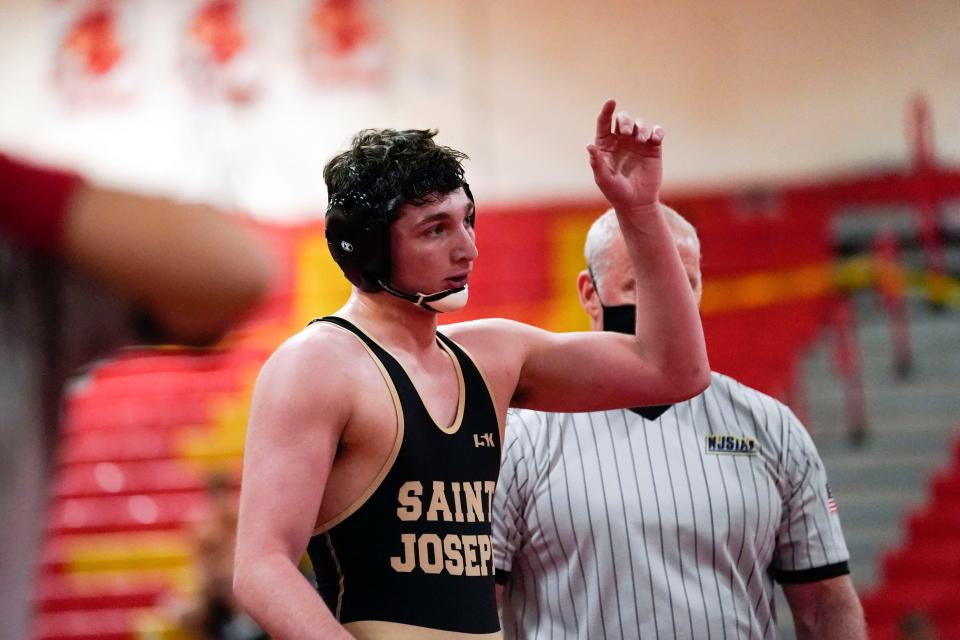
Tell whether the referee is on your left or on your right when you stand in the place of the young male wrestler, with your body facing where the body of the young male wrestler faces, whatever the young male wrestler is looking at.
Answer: on your left

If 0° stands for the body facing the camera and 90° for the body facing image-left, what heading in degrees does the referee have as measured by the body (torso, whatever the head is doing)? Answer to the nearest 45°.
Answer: approximately 0°

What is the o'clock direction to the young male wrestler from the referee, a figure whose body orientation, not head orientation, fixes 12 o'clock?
The young male wrestler is roughly at 1 o'clock from the referee.

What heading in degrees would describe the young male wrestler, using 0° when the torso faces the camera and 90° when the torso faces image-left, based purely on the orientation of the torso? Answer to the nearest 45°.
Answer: approximately 315°
